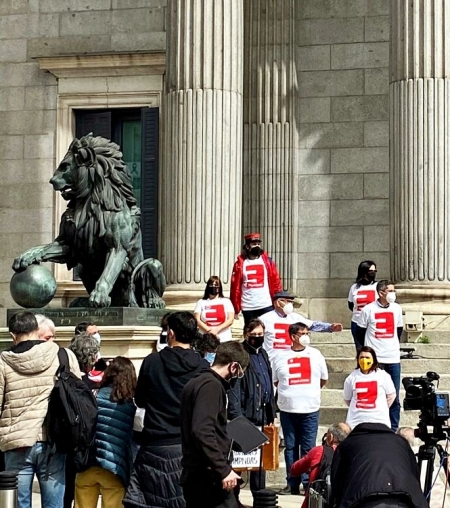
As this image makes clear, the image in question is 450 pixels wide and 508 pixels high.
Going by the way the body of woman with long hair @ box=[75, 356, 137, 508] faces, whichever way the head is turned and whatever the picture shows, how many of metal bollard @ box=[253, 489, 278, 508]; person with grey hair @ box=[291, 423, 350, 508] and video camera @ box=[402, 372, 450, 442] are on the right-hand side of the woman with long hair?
3

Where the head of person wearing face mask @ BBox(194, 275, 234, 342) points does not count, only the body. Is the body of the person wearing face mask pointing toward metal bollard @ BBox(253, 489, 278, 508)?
yes

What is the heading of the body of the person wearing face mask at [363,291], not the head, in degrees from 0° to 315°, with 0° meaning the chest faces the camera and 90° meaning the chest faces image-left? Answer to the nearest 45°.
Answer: approximately 315°

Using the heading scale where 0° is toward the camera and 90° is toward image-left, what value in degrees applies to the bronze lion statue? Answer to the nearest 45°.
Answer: approximately 45°

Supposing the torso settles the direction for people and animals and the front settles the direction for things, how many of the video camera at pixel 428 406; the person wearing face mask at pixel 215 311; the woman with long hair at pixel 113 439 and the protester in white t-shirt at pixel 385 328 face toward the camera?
2

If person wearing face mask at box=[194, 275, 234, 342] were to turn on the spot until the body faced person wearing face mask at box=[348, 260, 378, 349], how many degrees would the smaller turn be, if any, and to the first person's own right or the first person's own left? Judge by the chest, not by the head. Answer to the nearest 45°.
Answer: approximately 90° to the first person's own left

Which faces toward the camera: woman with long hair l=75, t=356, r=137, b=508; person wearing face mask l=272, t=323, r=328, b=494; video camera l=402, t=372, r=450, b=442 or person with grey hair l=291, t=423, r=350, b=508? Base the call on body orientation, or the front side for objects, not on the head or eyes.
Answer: the person wearing face mask

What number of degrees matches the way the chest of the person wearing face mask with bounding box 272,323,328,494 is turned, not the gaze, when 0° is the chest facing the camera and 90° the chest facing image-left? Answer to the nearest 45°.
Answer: approximately 0°

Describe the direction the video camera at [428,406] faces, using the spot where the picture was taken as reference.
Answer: facing away from the viewer and to the left of the viewer

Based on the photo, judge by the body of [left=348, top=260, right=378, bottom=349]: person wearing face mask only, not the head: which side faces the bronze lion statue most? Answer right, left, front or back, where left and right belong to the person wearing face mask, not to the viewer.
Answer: right

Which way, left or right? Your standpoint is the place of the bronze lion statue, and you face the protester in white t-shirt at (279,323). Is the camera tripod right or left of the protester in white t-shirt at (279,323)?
right
